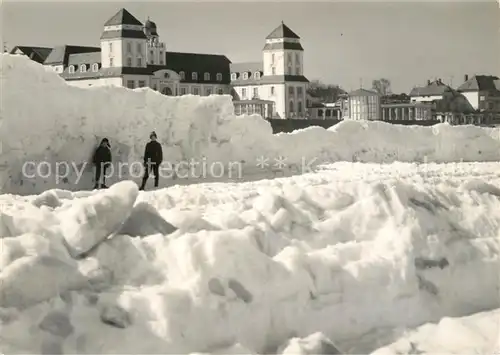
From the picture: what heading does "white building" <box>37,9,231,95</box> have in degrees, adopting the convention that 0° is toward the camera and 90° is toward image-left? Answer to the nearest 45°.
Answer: approximately 315°

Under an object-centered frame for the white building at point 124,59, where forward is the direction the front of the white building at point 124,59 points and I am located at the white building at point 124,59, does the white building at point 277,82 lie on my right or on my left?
on my left

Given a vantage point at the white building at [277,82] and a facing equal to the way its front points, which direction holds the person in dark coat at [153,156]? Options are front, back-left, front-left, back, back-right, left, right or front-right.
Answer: front-right

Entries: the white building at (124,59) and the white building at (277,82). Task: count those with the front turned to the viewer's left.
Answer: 0

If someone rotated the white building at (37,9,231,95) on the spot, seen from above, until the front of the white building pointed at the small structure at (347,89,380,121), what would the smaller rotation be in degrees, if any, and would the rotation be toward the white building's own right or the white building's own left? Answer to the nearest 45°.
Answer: approximately 90° to the white building's own left

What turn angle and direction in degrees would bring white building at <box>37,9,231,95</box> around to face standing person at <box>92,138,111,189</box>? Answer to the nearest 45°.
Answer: approximately 45° to its right

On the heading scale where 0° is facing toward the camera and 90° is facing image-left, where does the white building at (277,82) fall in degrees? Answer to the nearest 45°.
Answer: approximately 315°
